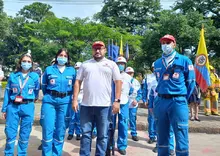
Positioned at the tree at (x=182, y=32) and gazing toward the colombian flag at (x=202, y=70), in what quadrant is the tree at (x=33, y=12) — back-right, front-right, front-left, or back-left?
back-right

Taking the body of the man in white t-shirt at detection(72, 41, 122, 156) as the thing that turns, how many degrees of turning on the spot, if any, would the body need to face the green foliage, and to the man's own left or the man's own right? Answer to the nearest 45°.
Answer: approximately 135° to the man's own left

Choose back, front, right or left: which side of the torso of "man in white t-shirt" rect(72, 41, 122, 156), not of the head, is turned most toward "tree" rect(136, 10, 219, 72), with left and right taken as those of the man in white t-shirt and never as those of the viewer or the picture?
back

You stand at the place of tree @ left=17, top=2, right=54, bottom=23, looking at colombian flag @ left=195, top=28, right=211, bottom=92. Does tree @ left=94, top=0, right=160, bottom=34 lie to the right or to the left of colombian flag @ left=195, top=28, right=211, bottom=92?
left

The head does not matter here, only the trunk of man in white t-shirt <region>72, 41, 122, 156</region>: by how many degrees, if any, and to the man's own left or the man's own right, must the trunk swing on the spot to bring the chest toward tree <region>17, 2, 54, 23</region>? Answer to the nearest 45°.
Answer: approximately 180°

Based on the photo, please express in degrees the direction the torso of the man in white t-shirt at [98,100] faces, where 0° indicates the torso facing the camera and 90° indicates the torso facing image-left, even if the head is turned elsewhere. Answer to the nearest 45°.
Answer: approximately 0°

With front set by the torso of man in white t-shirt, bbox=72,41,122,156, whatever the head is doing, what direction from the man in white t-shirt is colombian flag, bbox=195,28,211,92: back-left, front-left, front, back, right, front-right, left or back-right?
back-left

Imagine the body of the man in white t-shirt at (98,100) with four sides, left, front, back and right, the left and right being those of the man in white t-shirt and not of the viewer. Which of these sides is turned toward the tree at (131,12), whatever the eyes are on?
back
